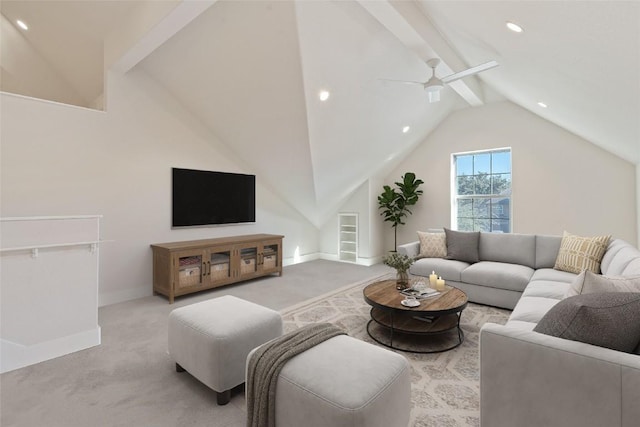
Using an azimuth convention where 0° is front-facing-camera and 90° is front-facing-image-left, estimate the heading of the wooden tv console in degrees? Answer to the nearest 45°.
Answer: approximately 315°

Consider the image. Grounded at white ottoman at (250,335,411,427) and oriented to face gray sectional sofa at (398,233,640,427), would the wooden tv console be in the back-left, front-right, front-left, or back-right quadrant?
front-left

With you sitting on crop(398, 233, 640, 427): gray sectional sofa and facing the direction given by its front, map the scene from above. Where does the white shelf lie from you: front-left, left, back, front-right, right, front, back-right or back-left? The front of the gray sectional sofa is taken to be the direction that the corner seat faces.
right

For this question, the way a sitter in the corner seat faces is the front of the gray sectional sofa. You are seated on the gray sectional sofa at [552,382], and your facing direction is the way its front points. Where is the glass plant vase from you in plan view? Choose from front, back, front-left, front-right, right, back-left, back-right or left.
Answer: right

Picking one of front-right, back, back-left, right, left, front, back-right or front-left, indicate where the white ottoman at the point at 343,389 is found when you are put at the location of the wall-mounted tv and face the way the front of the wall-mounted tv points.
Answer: front-right

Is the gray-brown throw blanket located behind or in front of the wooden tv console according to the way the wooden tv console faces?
in front

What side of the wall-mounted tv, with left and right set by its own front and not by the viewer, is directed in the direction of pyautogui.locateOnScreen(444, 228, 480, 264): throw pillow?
front

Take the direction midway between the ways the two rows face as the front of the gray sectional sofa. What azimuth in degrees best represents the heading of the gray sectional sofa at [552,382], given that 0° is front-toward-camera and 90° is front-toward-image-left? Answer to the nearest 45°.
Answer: approximately 45°

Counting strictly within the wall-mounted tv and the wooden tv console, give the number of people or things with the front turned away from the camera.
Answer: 0

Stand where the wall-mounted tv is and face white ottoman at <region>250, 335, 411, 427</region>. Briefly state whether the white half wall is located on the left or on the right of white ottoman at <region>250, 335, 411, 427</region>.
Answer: right
